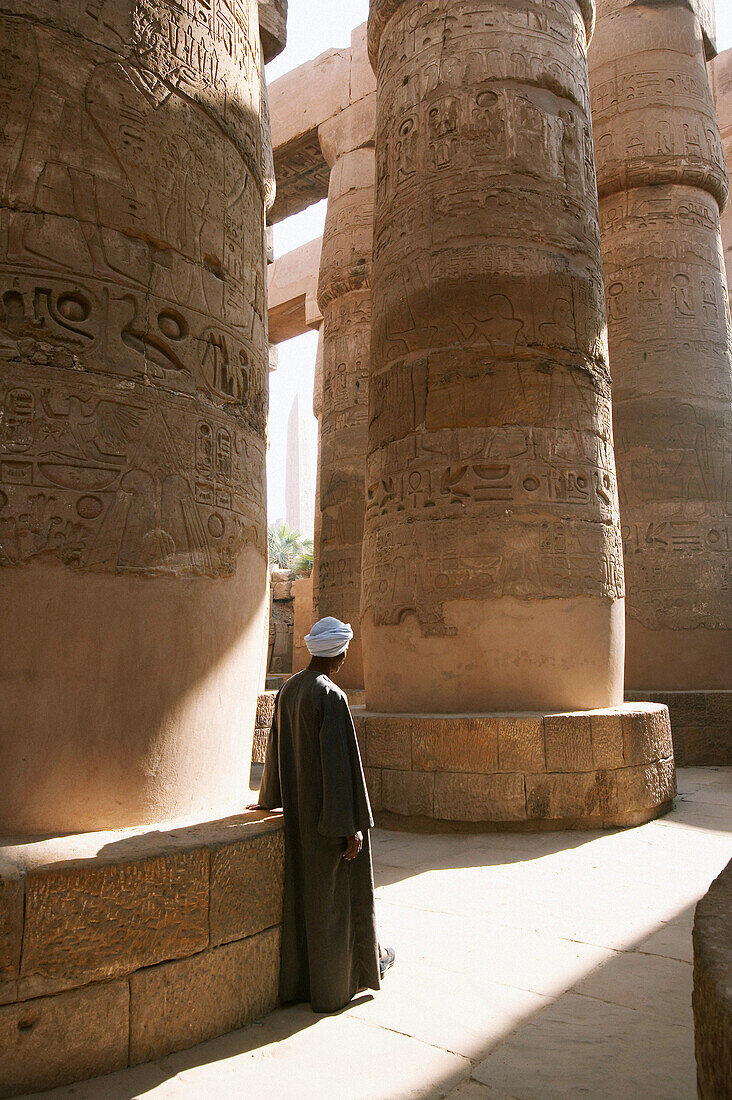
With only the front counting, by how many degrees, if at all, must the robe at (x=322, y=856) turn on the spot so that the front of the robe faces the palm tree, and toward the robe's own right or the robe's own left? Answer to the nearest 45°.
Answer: approximately 45° to the robe's own left

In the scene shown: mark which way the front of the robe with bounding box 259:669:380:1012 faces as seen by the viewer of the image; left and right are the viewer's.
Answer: facing away from the viewer and to the right of the viewer

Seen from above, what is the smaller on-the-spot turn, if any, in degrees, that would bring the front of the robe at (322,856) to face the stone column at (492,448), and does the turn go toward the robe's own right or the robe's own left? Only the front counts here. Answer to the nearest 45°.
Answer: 0° — they already face it

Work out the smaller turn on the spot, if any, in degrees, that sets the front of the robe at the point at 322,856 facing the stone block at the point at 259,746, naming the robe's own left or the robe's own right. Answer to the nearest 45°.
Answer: approximately 45° to the robe's own left

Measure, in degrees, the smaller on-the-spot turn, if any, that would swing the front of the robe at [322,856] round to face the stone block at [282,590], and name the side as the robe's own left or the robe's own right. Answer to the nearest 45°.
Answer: approximately 45° to the robe's own left
